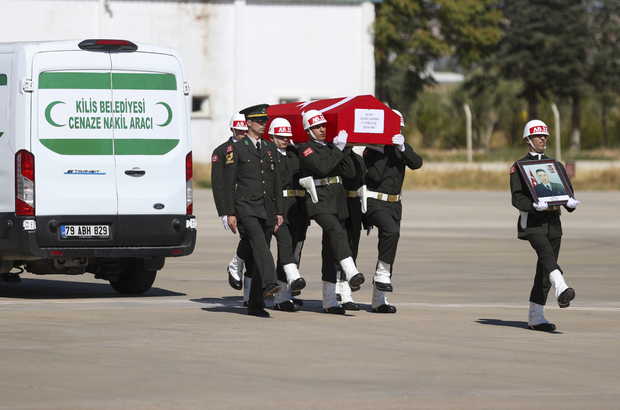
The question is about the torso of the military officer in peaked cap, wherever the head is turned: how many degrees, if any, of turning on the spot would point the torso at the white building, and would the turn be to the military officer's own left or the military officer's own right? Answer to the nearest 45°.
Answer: approximately 135° to the military officer's own left

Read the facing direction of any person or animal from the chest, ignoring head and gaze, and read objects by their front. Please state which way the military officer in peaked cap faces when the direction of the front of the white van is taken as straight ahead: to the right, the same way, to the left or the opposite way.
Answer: the opposite way

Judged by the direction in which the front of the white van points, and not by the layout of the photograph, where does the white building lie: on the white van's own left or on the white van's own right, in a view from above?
on the white van's own right

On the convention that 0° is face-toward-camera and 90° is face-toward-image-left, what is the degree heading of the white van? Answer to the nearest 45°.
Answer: approximately 135°
